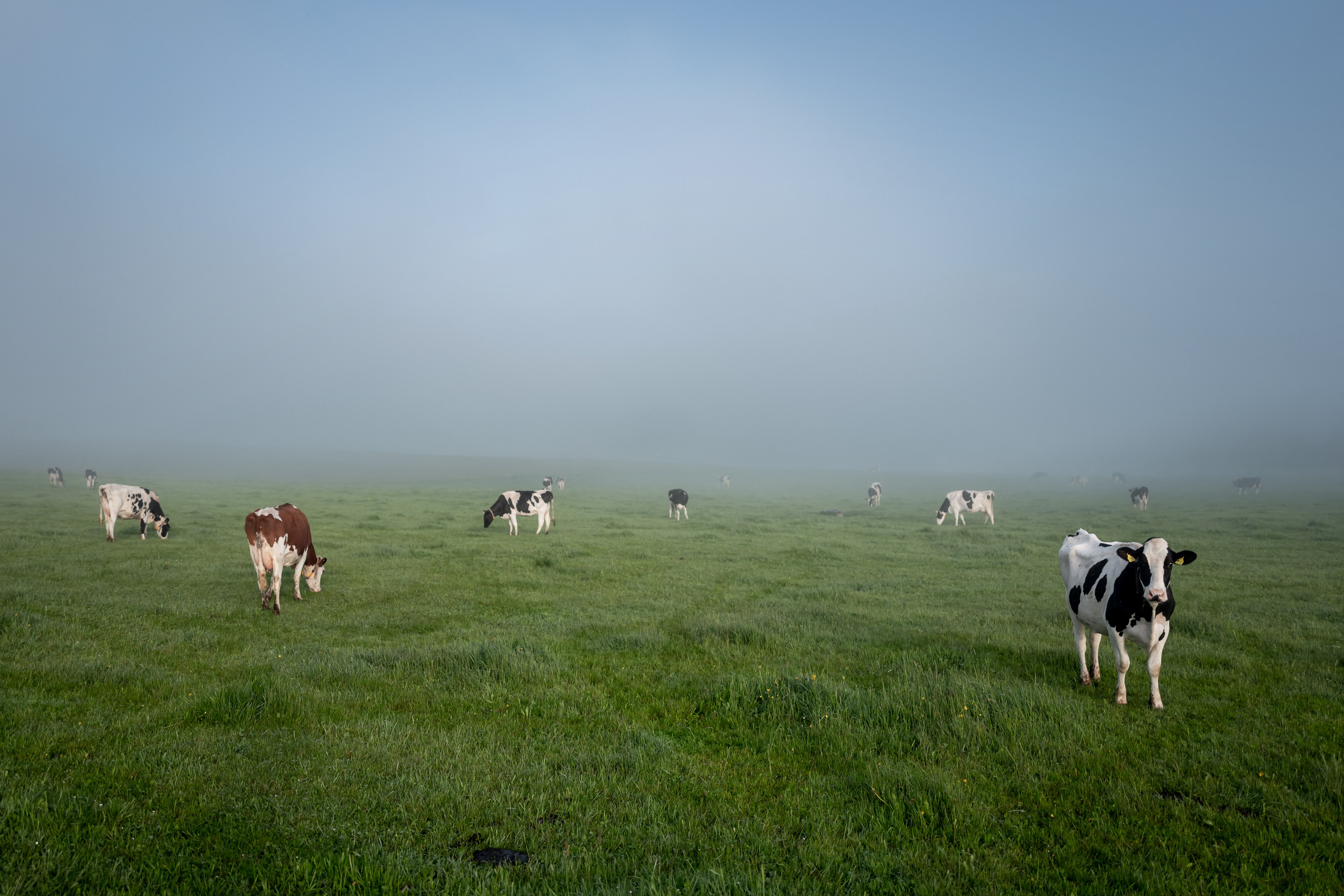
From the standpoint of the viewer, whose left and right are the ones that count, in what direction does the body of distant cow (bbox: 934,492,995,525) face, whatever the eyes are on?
facing to the left of the viewer

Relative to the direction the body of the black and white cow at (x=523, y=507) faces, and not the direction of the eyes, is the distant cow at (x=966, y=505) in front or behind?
behind

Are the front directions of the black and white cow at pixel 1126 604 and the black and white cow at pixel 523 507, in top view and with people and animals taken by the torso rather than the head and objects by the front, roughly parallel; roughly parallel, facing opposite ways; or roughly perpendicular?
roughly perpendicular

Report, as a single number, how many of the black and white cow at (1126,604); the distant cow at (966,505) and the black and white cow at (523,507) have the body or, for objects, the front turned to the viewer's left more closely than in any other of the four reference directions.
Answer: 2

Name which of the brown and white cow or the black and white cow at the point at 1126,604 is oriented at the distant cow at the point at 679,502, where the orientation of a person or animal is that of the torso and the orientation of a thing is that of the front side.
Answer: the brown and white cow

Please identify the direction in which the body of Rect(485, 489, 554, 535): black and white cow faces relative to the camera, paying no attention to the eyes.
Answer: to the viewer's left

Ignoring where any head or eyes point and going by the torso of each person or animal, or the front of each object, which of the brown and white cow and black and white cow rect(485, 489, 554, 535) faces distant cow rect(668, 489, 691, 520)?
the brown and white cow

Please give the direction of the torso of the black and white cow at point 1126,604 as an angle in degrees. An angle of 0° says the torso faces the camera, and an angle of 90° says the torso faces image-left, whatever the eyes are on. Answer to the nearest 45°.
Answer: approximately 315°

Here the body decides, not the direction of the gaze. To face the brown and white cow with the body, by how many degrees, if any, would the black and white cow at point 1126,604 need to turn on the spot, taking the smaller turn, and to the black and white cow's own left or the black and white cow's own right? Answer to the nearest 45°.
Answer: approximately 135° to the black and white cow's own right

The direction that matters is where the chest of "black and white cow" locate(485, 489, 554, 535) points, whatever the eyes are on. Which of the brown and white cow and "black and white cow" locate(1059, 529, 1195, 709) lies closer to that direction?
the brown and white cow

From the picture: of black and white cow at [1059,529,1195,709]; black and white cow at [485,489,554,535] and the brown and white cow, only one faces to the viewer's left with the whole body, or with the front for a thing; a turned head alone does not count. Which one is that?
black and white cow at [485,489,554,535]

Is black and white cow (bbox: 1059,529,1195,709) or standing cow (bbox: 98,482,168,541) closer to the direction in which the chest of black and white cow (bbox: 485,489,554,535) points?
the standing cow
